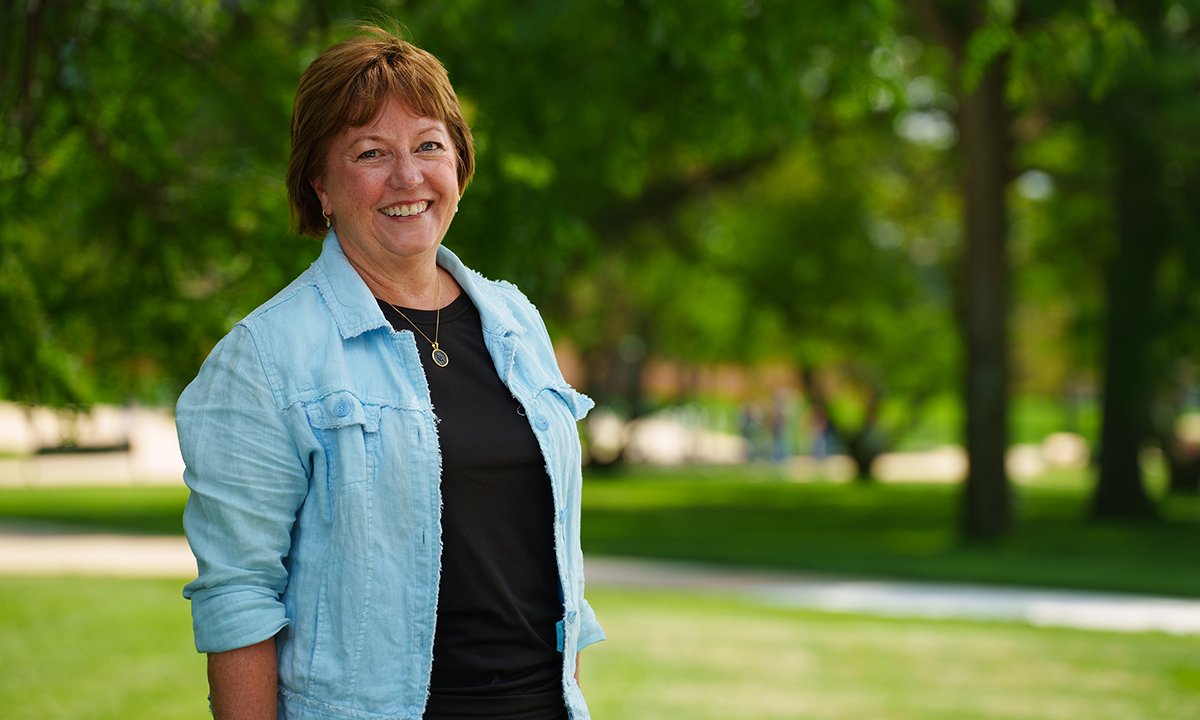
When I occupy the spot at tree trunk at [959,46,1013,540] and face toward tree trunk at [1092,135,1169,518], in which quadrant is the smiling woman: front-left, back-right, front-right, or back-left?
back-right

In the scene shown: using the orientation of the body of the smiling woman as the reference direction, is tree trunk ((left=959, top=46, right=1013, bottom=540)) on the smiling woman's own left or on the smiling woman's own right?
on the smiling woman's own left

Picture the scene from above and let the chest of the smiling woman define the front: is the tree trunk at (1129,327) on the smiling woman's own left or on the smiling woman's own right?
on the smiling woman's own left

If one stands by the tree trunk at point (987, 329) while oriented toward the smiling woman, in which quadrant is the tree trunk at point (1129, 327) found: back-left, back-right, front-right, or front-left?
back-left

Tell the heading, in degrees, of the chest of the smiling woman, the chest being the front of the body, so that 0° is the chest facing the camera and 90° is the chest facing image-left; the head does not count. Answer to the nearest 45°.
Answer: approximately 315°
